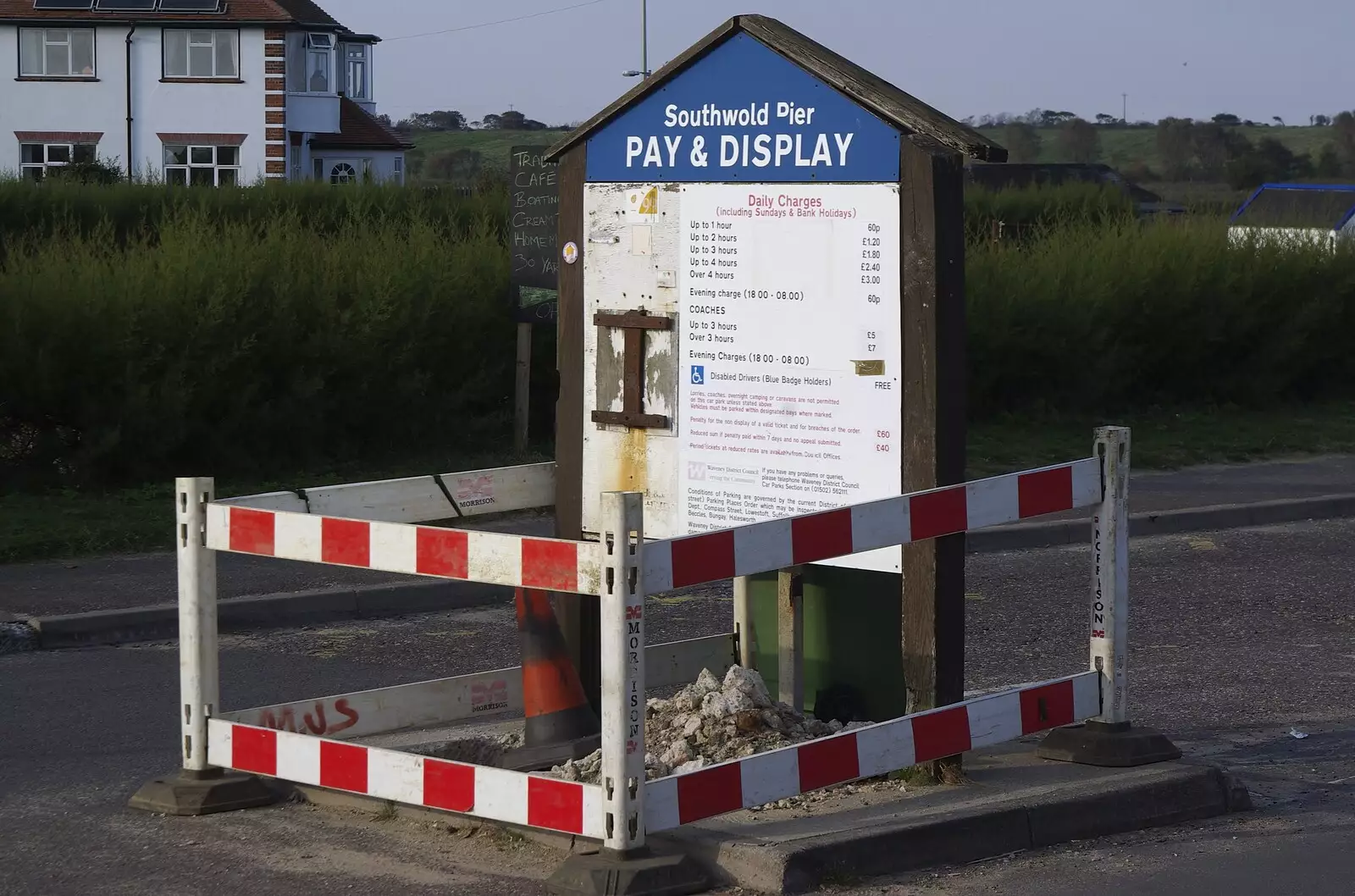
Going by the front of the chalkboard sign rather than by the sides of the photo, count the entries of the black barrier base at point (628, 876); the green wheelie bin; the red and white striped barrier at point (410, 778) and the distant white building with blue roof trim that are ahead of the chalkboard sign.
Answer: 3

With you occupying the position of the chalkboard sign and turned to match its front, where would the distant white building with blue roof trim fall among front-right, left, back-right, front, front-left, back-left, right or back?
back-left

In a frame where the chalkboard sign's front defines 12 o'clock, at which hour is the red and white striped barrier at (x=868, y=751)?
The red and white striped barrier is roughly at 12 o'clock from the chalkboard sign.

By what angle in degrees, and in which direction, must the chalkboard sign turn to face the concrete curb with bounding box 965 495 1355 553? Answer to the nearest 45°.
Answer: approximately 90° to its left

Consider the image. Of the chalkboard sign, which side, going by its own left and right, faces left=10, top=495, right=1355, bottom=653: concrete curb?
front

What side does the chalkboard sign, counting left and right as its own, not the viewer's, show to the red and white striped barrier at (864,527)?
front

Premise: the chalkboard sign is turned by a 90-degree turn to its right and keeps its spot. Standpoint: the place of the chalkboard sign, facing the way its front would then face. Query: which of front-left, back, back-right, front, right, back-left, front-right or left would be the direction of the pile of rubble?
left

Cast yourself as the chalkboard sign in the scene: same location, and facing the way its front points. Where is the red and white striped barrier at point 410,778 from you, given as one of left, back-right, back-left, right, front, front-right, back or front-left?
front

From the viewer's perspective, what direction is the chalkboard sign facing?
toward the camera

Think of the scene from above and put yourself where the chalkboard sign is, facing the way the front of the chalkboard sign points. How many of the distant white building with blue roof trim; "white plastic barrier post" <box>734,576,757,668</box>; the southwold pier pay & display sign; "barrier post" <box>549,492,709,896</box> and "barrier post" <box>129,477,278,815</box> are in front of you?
4

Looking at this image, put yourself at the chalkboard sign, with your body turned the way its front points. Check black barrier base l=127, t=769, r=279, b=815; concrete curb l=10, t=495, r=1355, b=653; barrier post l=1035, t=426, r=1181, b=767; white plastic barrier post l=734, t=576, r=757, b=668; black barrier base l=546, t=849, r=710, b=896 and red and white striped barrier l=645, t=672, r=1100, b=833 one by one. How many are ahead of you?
6

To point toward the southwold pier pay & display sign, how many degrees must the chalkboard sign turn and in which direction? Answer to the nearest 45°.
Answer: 0° — it already faces it

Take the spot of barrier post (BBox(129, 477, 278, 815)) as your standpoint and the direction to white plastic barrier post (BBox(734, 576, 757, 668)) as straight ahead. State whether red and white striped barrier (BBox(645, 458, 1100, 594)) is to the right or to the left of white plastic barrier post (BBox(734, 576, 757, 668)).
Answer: right

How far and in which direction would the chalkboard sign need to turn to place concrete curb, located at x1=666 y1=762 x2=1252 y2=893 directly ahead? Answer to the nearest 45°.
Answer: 0° — it already faces it

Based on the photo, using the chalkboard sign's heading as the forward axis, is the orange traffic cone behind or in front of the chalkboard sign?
in front
